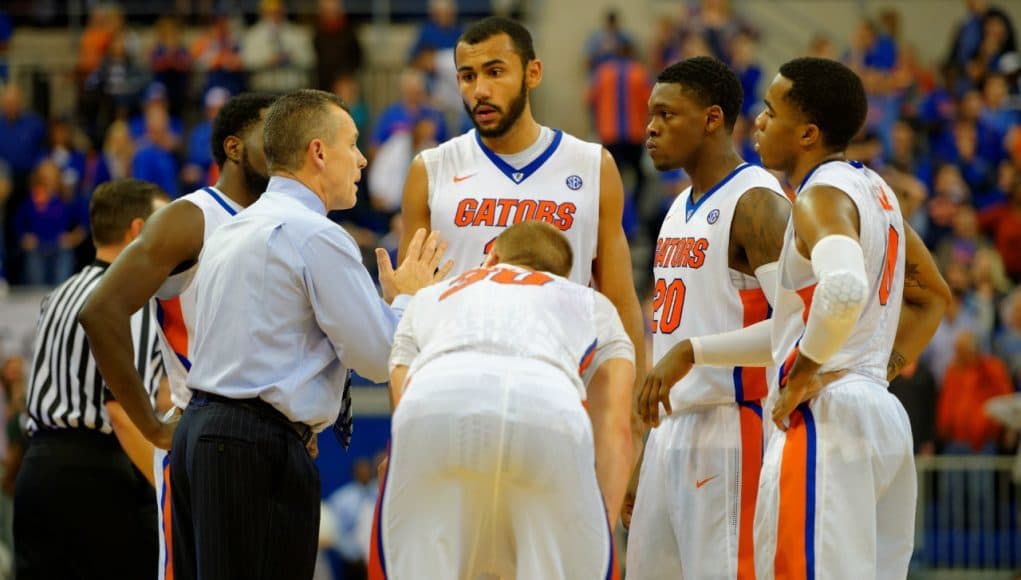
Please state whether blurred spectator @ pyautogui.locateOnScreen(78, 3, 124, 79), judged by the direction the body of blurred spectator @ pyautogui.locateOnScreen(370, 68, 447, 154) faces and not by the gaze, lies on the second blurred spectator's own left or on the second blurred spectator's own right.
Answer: on the second blurred spectator's own right

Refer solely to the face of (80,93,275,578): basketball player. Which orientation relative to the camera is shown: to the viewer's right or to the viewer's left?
to the viewer's right

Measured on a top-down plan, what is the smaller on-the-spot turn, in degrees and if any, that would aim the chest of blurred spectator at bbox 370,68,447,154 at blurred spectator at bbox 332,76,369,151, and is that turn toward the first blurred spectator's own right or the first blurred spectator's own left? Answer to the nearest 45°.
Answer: approximately 135° to the first blurred spectator's own right

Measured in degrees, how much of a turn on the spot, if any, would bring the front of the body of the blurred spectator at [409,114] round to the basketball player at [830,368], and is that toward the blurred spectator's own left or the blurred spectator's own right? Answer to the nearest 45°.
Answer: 0° — they already face them

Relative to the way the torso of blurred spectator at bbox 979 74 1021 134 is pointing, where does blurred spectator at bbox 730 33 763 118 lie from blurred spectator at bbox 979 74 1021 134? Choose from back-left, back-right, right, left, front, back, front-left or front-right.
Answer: right

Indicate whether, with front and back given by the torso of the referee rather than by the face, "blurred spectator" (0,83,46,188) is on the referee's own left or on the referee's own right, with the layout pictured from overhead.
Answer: on the referee's own left

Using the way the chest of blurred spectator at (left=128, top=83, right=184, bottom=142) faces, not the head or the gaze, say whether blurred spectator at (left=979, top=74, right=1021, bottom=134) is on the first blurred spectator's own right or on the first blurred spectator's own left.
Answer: on the first blurred spectator's own left

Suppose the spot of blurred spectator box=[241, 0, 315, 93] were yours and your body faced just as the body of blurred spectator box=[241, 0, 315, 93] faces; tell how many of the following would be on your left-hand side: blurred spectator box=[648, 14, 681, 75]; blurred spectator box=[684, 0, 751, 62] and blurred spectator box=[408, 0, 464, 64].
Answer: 3

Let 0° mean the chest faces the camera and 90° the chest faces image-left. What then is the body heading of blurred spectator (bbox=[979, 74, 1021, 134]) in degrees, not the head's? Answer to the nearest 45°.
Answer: approximately 0°

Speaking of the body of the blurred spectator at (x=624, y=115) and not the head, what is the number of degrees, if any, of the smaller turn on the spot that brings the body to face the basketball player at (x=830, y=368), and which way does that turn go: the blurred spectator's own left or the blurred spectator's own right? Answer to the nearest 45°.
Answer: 0° — they already face them
